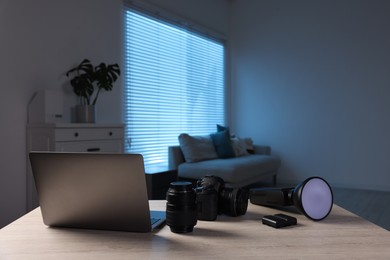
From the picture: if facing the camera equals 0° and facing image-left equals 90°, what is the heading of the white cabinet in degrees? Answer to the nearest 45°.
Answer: approximately 315°

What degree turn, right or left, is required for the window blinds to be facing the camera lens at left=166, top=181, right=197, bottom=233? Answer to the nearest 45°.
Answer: approximately 45° to its right

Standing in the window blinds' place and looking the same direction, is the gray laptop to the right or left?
on its right

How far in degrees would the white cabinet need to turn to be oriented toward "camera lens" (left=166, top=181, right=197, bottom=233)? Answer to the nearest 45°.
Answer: approximately 45° to its right

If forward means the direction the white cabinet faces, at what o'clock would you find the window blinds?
The window blinds is roughly at 9 o'clock from the white cabinet.

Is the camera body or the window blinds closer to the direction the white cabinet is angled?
the camera body

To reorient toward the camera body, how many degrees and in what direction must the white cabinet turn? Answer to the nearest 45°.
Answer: approximately 45° to its right
